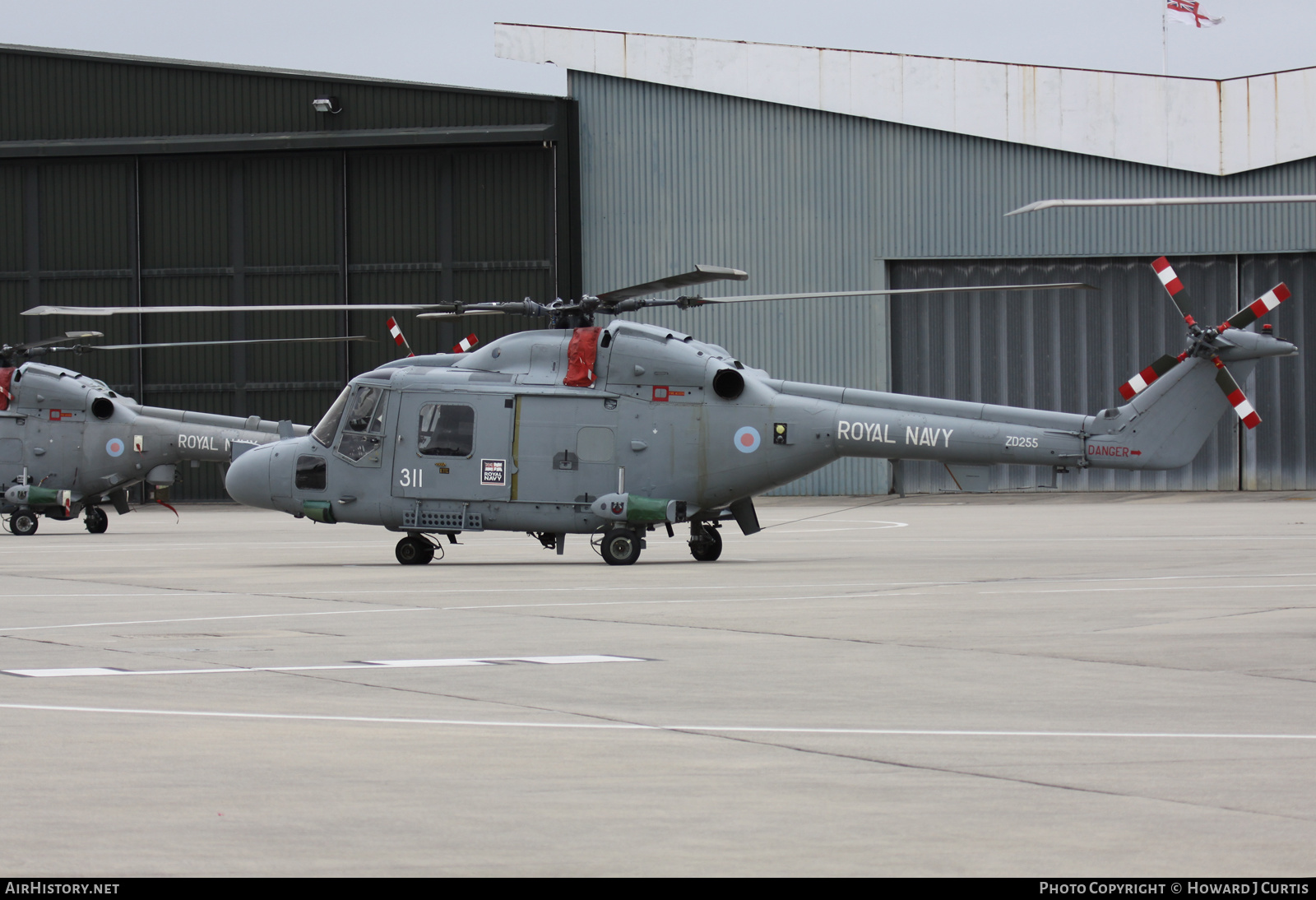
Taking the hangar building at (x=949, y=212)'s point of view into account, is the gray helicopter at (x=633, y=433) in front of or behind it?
in front

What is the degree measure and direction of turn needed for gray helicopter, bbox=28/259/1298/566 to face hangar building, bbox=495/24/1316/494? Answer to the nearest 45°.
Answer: approximately 90° to its right

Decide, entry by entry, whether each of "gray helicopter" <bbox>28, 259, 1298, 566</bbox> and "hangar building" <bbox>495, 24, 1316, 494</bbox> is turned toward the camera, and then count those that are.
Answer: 1

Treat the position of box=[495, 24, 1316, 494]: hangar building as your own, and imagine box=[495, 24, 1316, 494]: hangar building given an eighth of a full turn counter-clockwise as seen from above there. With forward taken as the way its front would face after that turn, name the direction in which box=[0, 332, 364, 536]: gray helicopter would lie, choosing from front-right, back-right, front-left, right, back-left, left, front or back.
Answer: right

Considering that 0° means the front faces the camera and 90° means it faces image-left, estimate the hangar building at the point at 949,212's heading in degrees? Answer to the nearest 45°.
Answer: approximately 0°

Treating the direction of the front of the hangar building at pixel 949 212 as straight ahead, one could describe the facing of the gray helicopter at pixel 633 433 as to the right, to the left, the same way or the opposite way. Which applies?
to the right

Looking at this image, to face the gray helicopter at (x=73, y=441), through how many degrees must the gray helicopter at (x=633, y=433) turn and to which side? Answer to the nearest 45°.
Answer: approximately 45° to its right

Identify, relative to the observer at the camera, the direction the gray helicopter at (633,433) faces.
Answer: facing to the left of the viewer
